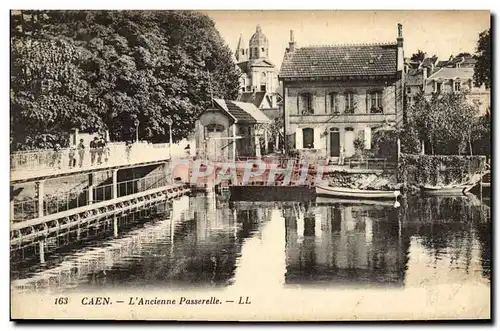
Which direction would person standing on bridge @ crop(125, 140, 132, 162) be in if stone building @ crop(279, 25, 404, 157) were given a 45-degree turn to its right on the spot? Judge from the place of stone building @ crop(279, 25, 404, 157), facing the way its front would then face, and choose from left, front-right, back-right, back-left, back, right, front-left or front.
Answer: front-right

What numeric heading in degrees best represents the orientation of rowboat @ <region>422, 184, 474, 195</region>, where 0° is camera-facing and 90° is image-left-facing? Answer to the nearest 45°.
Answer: approximately 270°

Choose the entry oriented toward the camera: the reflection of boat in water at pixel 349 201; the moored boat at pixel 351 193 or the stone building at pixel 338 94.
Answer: the stone building

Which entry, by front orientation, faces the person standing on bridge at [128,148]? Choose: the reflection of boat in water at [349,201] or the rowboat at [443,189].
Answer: the reflection of boat in water

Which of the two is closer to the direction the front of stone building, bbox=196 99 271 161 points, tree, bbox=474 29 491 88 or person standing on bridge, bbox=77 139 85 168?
the person standing on bridge

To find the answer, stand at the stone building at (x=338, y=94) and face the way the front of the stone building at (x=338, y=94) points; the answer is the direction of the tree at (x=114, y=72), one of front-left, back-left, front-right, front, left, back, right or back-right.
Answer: right

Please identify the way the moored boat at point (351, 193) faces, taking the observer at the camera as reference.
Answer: facing to the left of the viewer
